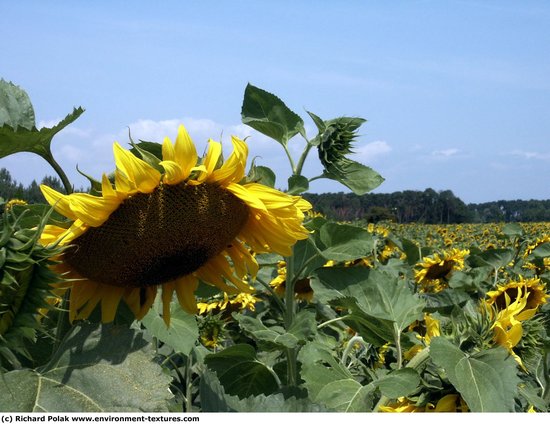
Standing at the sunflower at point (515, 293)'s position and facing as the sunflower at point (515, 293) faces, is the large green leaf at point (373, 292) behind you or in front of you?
in front

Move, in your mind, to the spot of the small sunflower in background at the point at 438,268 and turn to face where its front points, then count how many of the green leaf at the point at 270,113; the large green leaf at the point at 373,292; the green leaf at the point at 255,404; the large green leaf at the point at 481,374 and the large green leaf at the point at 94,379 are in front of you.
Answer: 5

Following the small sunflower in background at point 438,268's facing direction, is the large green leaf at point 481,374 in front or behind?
in front

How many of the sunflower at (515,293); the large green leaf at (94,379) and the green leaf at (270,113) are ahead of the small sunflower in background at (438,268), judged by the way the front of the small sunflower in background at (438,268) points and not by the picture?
3

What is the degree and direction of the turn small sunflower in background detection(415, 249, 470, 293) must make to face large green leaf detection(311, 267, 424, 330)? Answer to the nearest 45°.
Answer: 0° — it already faces it

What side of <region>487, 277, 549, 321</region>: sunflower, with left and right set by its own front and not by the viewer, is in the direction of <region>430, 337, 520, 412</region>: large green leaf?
front

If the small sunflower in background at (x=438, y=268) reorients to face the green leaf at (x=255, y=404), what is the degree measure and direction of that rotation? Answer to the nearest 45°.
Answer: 0° — it already faces it

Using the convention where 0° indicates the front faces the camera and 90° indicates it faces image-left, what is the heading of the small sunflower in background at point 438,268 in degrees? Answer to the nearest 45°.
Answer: approximately 0°

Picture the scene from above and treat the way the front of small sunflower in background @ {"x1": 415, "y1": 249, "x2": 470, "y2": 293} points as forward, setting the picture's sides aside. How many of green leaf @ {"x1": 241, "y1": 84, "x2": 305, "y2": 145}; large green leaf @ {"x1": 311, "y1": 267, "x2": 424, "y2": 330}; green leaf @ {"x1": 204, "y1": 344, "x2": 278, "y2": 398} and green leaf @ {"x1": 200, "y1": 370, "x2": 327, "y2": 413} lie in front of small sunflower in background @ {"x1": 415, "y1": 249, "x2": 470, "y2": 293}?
4

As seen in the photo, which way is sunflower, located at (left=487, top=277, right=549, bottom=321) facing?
toward the camera

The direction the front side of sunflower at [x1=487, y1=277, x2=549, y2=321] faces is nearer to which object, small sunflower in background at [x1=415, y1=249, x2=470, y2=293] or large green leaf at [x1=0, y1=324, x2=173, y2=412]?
the large green leaf

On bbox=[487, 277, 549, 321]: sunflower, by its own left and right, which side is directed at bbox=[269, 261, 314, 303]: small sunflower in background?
right
